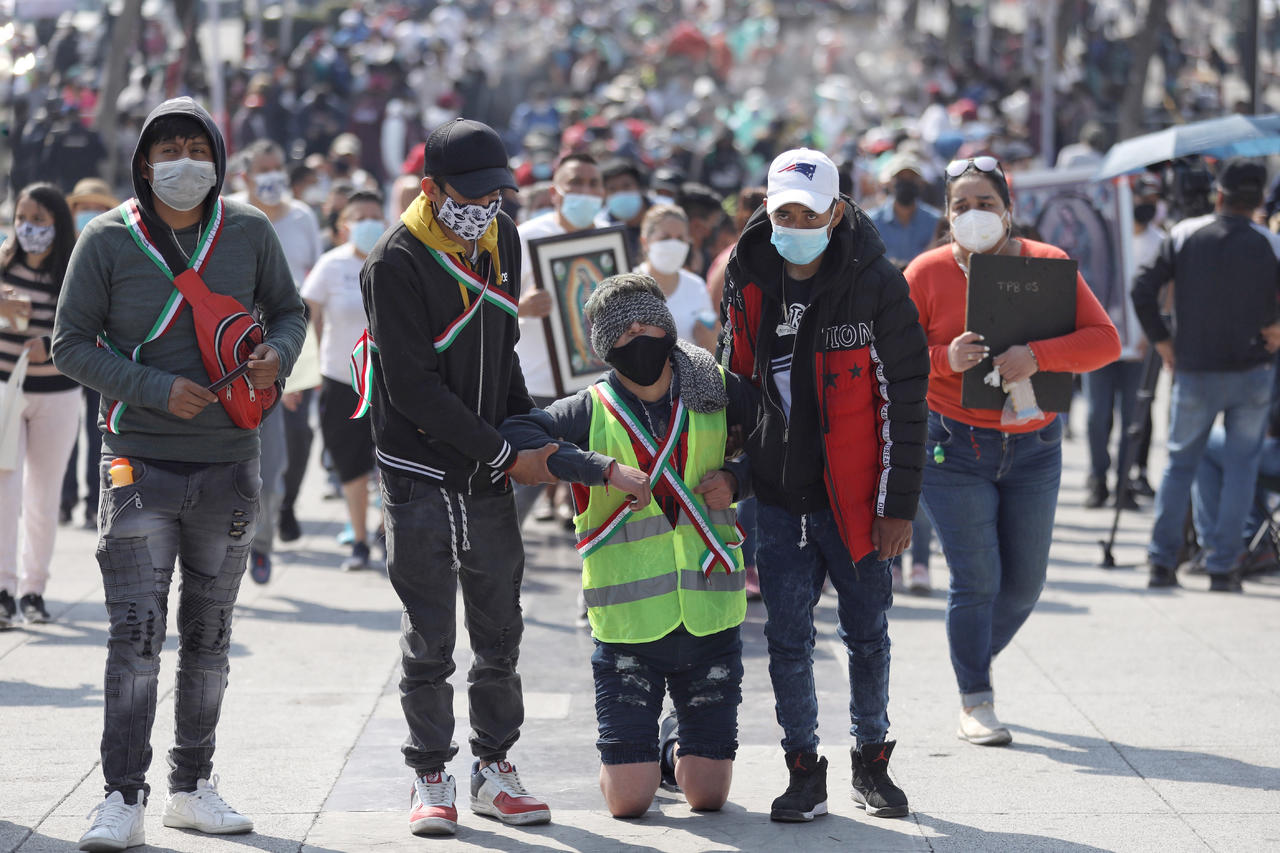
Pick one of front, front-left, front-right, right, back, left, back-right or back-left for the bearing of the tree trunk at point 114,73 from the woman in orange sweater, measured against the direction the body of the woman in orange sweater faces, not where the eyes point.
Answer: back-right

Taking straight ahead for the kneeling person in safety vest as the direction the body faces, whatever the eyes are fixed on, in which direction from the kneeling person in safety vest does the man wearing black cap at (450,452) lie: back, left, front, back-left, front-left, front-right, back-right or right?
right

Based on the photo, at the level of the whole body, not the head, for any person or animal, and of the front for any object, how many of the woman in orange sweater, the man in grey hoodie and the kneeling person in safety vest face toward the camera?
3

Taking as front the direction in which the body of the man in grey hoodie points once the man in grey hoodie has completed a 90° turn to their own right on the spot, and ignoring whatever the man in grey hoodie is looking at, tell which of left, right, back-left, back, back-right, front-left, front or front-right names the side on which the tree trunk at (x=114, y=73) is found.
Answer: right

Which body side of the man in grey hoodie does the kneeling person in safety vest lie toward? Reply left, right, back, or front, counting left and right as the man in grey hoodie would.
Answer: left

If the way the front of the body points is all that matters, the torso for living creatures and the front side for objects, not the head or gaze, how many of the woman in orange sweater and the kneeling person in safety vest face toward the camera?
2

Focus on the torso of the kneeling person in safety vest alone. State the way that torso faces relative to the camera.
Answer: toward the camera

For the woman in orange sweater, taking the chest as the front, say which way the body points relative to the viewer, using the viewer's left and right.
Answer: facing the viewer

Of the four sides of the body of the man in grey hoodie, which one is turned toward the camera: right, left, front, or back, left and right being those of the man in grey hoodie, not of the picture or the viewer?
front

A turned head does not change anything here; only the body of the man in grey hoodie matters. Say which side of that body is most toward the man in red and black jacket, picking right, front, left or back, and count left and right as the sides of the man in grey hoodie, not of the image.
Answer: left

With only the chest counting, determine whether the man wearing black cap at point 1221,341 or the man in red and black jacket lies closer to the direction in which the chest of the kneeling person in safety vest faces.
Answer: the man in red and black jacket

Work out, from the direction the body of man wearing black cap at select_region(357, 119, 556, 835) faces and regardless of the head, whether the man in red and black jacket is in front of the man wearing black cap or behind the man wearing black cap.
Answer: in front

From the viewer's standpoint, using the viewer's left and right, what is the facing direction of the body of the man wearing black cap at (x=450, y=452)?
facing the viewer and to the right of the viewer
